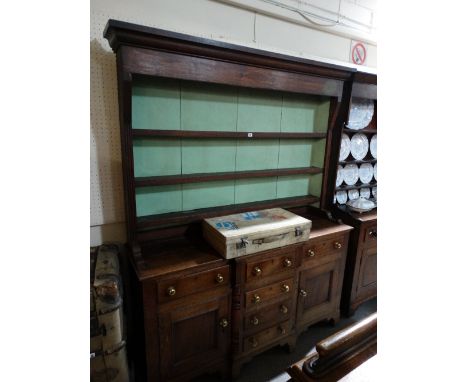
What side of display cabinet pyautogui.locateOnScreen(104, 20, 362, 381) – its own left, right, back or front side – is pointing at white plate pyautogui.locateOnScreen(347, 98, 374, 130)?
left

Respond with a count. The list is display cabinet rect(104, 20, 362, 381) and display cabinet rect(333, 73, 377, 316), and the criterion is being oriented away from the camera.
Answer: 0

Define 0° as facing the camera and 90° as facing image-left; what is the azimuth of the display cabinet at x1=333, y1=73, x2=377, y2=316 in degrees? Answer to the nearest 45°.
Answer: approximately 315°

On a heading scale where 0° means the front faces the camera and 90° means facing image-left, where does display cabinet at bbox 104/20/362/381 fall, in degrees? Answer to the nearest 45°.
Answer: approximately 315°

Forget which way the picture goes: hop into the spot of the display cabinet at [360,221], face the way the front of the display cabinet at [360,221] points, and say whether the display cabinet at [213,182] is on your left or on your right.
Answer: on your right

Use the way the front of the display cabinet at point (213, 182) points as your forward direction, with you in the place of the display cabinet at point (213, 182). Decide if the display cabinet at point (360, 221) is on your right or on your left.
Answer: on your left

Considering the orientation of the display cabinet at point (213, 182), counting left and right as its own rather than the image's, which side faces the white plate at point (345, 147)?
left

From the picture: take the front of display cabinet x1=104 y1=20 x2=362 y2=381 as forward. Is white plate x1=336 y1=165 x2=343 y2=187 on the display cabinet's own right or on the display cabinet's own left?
on the display cabinet's own left

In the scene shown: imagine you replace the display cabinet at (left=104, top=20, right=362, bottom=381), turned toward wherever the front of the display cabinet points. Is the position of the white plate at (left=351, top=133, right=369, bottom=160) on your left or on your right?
on your left
